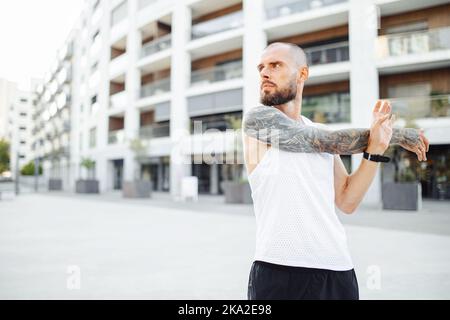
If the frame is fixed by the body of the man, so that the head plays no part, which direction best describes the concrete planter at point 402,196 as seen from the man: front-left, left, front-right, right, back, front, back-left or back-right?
back

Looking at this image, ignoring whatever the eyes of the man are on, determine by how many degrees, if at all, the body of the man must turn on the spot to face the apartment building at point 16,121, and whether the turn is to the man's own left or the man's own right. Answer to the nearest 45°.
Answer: approximately 135° to the man's own right

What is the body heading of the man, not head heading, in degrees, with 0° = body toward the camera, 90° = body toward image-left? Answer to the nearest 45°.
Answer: approximately 0°

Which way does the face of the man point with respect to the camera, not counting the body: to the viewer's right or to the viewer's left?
to the viewer's left

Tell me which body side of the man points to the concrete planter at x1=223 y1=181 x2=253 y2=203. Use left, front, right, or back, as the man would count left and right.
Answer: back

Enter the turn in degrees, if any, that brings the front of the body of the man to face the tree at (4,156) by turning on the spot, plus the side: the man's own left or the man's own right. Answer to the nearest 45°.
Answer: approximately 135° to the man's own right

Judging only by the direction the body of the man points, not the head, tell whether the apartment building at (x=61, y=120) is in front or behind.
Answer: behind

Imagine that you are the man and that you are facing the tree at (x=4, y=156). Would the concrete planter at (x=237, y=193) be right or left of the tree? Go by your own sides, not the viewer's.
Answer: right

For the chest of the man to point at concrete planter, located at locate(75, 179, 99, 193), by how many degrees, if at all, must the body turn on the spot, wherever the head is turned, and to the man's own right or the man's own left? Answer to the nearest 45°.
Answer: approximately 135° to the man's own right
